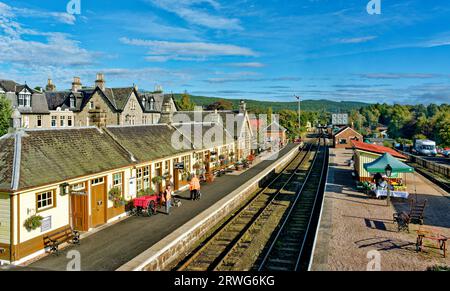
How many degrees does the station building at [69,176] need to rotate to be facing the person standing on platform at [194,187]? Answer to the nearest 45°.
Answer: approximately 90° to its left

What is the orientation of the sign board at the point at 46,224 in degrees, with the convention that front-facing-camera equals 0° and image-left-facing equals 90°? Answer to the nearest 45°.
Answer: approximately 315°

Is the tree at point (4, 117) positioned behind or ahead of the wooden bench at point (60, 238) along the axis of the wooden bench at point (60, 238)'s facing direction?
behind

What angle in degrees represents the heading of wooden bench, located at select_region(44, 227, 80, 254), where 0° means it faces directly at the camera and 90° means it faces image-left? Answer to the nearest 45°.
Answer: approximately 315°

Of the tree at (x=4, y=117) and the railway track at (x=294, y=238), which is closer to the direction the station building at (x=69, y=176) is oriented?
the railway track

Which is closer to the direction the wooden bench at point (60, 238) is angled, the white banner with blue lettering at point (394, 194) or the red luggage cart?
the white banner with blue lettering

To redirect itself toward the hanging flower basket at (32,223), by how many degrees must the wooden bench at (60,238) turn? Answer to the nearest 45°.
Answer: approximately 90° to its right

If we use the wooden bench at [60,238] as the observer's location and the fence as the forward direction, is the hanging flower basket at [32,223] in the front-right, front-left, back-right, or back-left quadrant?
back-right

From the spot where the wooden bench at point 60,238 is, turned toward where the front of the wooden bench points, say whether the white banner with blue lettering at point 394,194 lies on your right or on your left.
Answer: on your left
